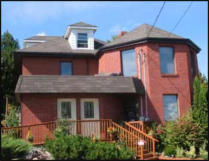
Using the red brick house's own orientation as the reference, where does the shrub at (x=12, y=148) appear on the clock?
The shrub is roughly at 1 o'clock from the red brick house.

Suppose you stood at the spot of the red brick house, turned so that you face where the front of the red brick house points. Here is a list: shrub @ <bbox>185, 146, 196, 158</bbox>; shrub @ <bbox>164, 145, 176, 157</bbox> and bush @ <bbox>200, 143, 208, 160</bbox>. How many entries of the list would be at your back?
0

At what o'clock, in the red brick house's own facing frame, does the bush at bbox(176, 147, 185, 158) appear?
The bush is roughly at 11 o'clock from the red brick house.

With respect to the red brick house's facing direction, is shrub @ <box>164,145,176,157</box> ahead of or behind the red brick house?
ahead

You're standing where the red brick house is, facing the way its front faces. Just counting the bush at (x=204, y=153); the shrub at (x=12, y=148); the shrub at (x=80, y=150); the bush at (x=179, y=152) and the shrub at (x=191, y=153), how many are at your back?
0

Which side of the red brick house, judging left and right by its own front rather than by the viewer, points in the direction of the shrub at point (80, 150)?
front

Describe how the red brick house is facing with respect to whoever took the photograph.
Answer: facing the viewer

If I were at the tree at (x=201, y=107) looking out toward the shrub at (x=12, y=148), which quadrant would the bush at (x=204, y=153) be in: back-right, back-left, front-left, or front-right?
front-left

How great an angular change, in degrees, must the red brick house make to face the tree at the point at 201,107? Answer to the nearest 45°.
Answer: approximately 45° to its left

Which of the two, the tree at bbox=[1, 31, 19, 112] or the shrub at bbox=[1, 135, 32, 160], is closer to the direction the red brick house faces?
the shrub

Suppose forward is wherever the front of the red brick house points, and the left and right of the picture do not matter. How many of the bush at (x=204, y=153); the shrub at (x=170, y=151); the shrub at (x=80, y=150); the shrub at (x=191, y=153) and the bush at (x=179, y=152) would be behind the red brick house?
0

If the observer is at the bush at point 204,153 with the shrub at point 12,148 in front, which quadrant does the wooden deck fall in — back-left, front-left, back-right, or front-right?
front-right

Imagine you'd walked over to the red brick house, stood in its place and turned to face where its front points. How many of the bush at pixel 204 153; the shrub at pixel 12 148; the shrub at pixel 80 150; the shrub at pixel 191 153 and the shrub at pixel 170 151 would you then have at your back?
0

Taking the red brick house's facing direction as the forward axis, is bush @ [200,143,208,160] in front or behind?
in front
